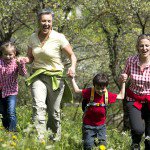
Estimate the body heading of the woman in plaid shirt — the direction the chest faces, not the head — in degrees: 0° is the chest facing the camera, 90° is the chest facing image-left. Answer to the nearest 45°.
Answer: approximately 0°

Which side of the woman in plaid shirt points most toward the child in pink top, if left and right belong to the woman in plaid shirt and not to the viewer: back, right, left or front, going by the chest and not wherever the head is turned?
right

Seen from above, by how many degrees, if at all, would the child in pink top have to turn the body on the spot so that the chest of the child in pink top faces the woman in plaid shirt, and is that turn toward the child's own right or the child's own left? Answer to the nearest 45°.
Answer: approximately 45° to the child's own left

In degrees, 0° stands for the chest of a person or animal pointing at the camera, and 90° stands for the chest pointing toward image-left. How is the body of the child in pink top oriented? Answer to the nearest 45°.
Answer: approximately 0°

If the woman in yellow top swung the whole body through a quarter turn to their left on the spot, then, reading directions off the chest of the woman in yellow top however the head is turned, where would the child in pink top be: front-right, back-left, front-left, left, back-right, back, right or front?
back-left
